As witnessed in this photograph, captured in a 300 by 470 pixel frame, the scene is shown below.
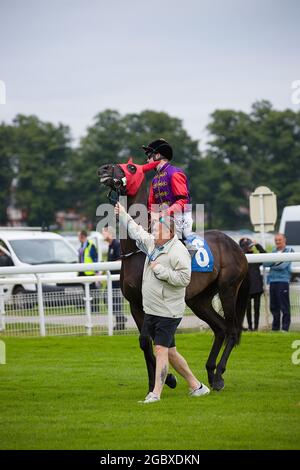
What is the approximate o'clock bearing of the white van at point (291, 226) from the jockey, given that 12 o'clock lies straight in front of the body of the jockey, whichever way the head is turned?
The white van is roughly at 5 o'clock from the jockey.

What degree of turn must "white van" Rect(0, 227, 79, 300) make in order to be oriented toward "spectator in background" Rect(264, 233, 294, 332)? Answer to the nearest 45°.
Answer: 0° — it already faces them

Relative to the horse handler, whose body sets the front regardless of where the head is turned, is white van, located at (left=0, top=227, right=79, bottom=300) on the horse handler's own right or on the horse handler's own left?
on the horse handler's own right

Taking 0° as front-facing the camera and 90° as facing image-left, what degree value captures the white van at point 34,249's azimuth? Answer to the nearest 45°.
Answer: approximately 315°

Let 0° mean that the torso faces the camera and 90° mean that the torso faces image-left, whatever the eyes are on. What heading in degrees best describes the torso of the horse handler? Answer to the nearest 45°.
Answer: approximately 45°
